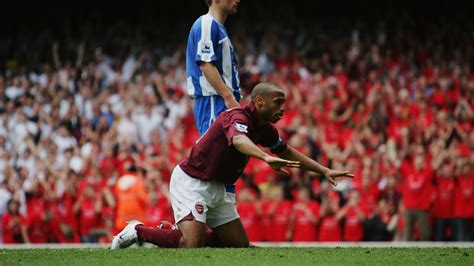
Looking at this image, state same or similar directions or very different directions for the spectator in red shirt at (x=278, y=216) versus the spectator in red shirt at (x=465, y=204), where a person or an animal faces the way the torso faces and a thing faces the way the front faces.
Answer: same or similar directions

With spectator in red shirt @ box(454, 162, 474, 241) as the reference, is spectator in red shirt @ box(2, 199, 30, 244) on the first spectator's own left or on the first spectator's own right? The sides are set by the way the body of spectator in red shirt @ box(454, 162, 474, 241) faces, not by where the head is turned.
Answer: on the first spectator's own right

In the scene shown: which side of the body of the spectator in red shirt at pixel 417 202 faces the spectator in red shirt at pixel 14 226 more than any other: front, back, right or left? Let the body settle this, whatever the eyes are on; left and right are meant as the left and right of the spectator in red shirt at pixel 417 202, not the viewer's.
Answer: right

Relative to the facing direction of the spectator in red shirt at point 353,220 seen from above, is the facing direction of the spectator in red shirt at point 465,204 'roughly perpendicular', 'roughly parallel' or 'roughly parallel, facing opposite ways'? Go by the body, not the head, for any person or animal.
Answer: roughly parallel

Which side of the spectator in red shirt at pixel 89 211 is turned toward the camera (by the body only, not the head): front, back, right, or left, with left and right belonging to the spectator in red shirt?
front

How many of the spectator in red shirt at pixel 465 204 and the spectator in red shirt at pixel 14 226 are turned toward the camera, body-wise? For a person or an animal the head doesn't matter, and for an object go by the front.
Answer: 2

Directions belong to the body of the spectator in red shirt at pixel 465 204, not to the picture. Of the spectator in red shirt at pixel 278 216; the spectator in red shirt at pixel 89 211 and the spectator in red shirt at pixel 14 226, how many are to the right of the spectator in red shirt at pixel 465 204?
3

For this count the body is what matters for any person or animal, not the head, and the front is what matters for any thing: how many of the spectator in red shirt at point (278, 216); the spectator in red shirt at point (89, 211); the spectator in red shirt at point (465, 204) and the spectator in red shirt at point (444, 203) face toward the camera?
4

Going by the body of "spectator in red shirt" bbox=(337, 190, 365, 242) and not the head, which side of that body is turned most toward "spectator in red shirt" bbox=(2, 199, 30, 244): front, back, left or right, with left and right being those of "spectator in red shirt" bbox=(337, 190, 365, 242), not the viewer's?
right

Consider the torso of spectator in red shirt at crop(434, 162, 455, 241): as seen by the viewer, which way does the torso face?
toward the camera

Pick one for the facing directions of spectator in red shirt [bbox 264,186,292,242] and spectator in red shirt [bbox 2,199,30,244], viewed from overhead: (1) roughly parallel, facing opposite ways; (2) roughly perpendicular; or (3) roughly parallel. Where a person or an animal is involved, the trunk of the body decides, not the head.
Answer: roughly parallel

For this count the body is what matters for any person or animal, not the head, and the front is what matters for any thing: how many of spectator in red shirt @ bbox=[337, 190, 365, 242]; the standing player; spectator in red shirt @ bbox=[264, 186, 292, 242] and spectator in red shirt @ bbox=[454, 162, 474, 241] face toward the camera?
3

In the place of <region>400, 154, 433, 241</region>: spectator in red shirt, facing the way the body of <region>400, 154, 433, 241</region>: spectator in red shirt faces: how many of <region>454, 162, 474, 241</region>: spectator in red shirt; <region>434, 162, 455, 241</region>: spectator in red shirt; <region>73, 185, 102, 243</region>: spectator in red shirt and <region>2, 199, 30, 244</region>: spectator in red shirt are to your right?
2

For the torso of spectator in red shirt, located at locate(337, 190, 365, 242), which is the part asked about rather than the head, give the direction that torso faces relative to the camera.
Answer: toward the camera

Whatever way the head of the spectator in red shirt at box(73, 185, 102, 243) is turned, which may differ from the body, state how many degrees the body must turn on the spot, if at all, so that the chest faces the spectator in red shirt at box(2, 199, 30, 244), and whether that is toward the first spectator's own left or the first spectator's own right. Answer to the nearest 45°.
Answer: approximately 90° to the first spectator's own right

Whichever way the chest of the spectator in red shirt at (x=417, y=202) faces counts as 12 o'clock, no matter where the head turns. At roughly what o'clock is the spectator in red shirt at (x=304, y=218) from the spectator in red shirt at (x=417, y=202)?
the spectator in red shirt at (x=304, y=218) is roughly at 3 o'clock from the spectator in red shirt at (x=417, y=202).
